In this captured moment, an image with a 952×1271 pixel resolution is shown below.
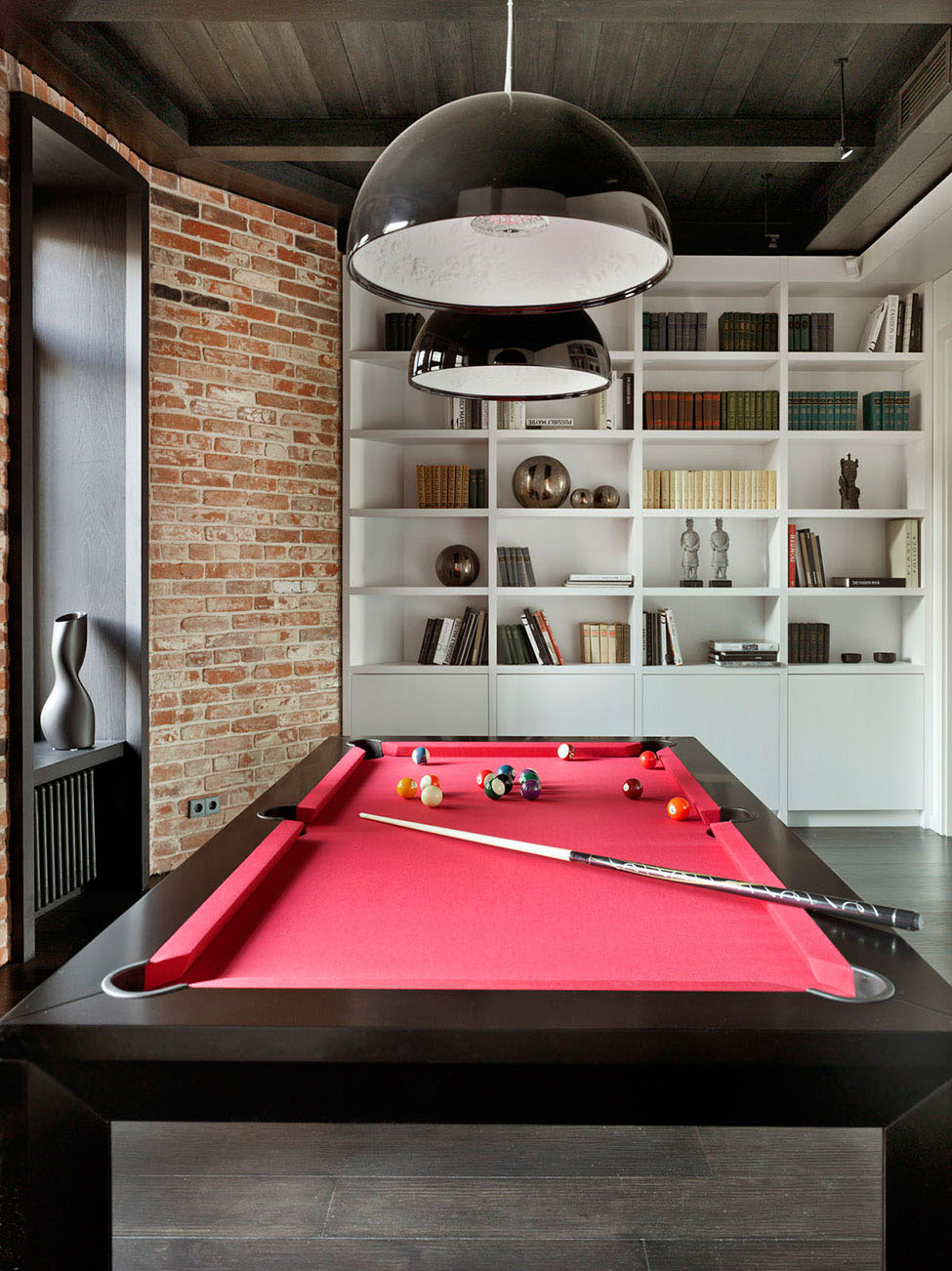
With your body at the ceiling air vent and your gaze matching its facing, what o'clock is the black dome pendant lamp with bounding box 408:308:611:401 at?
The black dome pendant lamp is roughly at 10 o'clock from the ceiling air vent.

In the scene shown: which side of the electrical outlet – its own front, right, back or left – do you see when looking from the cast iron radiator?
right

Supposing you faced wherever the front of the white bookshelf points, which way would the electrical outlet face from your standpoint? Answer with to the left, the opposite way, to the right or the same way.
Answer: to the left

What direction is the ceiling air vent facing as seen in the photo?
to the viewer's left

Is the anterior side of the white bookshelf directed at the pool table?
yes

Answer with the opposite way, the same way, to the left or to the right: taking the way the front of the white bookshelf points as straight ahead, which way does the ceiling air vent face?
to the right

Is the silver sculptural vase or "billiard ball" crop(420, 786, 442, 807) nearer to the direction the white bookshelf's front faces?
the billiard ball

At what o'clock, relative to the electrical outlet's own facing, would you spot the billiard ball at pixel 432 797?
The billiard ball is roughly at 1 o'clock from the electrical outlet.

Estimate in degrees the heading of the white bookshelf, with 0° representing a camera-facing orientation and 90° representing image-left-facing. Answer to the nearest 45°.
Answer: approximately 0°

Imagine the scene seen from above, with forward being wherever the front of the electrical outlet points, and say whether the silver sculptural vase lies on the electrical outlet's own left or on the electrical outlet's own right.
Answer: on the electrical outlet's own right

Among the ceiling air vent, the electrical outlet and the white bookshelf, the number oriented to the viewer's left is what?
1

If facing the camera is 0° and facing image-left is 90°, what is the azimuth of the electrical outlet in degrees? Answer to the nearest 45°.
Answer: approximately 315°
